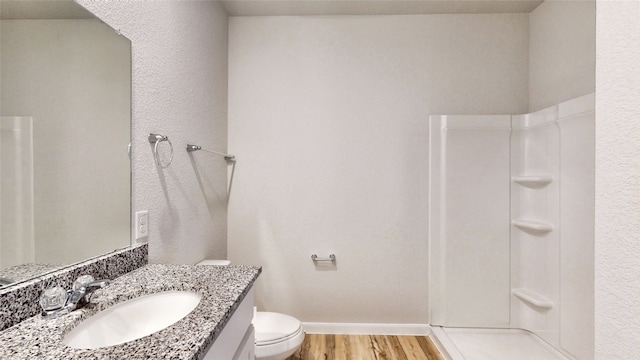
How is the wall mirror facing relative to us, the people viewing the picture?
facing the viewer and to the right of the viewer

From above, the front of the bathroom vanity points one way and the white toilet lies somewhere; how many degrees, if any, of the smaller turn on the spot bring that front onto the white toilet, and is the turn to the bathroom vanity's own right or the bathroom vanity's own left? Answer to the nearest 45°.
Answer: approximately 90° to the bathroom vanity's own left

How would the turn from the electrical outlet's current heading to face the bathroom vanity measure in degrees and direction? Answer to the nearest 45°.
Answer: approximately 45° to its right

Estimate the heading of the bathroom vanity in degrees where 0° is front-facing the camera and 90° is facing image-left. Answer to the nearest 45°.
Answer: approximately 315°

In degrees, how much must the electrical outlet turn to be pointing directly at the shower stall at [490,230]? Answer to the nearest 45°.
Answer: approximately 45° to its left

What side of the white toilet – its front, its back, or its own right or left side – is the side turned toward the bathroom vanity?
right
